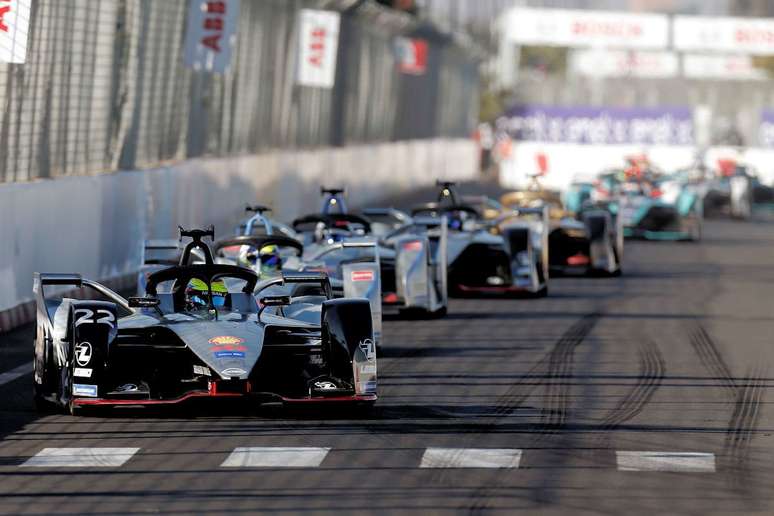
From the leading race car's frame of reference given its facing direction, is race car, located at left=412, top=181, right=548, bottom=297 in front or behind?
behind

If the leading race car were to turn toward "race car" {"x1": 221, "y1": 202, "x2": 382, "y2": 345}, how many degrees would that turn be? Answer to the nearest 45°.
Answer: approximately 180°

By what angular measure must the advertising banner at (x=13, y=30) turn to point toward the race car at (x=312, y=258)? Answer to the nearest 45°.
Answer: approximately 45° to its left

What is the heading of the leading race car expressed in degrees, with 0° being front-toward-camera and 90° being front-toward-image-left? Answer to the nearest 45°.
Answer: approximately 0°

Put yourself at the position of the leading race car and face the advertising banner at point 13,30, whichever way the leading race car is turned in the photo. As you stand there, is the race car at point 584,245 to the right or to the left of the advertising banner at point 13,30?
right

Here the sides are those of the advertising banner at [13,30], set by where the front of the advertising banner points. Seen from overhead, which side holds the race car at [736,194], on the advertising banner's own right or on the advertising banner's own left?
on the advertising banner's own left

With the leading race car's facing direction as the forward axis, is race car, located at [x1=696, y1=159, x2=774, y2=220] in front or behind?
behind

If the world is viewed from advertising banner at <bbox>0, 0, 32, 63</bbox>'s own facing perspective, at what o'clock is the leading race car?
The leading race car is roughly at 1 o'clock from the advertising banner.

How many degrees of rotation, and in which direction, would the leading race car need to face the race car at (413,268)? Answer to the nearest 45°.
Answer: approximately 180°

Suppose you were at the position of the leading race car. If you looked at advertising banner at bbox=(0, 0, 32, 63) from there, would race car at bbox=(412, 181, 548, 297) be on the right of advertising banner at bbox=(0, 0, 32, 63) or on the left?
right

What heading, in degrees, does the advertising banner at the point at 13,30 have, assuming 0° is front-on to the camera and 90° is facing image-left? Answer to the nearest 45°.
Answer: approximately 315°

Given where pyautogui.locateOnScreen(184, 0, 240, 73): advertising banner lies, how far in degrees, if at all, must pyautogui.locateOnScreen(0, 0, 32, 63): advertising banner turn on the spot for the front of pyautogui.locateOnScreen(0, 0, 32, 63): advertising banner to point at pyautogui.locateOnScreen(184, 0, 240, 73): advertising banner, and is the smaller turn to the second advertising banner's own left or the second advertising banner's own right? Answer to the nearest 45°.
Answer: approximately 135° to the second advertising banner's own left

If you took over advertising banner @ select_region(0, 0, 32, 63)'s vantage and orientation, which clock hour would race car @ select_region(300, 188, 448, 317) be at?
The race car is roughly at 10 o'clock from the advertising banner.

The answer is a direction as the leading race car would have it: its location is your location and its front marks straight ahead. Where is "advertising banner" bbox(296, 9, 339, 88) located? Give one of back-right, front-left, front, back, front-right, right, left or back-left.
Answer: back
